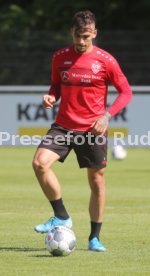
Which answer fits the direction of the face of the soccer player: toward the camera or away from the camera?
toward the camera

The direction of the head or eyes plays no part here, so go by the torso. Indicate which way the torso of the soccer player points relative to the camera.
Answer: toward the camera

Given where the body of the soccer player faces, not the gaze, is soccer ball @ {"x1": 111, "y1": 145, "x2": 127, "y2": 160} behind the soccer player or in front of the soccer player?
behind
